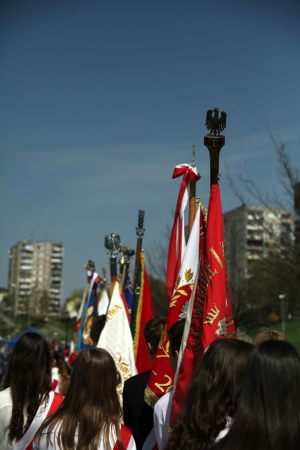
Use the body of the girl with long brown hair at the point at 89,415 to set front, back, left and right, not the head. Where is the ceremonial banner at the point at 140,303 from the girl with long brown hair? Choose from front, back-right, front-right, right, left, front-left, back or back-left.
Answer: front

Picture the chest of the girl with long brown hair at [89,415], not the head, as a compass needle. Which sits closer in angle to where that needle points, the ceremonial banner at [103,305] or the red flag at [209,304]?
the ceremonial banner

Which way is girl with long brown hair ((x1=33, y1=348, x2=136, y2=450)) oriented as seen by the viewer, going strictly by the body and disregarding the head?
away from the camera

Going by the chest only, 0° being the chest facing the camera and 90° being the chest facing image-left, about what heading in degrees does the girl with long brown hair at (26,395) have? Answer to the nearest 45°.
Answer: approximately 180°

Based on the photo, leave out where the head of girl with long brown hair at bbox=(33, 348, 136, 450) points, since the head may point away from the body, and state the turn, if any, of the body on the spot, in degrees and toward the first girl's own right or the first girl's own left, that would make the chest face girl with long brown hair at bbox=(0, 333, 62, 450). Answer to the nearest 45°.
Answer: approximately 45° to the first girl's own left

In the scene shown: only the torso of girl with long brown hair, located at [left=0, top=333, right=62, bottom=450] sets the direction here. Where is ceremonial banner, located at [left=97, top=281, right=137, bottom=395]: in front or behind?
in front

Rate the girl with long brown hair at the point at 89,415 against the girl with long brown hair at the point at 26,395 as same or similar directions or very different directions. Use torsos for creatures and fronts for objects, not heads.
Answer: same or similar directions

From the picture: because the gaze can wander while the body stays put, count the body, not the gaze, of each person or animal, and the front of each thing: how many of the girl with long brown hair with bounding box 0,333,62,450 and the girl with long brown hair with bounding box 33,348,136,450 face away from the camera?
2

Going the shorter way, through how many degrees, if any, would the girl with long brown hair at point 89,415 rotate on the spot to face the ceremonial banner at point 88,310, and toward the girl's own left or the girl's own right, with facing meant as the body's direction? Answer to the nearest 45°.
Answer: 0° — they already face it

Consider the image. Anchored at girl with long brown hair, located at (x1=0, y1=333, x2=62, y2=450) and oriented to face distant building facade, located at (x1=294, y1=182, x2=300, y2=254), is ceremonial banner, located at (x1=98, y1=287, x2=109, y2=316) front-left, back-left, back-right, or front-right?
front-left

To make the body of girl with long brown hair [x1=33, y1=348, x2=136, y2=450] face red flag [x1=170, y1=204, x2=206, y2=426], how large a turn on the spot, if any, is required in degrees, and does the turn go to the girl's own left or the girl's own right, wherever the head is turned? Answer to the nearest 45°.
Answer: approximately 45° to the girl's own right

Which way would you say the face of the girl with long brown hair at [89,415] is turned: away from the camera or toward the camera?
away from the camera

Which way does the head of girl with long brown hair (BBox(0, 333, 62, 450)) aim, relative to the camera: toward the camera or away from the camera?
away from the camera
